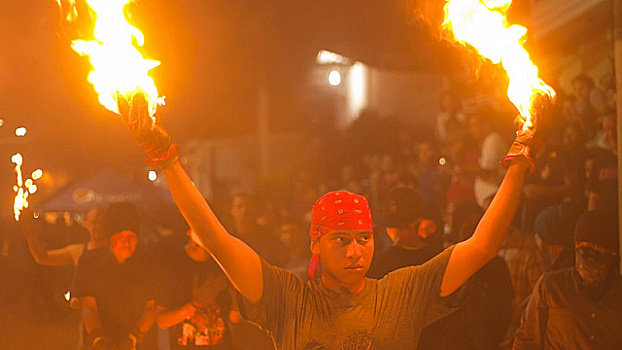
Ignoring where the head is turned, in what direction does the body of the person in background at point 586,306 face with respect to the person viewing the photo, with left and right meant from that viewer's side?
facing the viewer

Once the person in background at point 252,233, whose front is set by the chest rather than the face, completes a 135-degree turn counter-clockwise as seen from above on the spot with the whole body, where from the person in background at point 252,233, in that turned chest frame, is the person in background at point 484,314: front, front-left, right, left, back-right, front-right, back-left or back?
front-right

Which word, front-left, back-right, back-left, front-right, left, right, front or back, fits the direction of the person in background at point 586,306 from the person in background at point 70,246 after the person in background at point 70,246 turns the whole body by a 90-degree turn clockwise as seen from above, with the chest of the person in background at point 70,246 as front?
back-left

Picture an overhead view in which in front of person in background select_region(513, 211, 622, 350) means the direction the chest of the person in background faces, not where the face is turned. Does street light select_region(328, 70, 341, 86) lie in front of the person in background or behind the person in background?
behind

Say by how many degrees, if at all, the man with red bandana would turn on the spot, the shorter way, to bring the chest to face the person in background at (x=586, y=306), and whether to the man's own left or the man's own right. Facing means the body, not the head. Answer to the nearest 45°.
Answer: approximately 135° to the man's own left

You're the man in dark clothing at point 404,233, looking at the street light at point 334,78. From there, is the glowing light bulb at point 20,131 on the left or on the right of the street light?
left

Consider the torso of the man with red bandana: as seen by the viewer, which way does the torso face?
toward the camera

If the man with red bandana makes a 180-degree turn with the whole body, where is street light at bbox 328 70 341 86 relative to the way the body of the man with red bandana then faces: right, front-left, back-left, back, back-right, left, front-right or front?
front

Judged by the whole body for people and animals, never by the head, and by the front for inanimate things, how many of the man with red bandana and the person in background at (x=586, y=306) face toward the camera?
2
